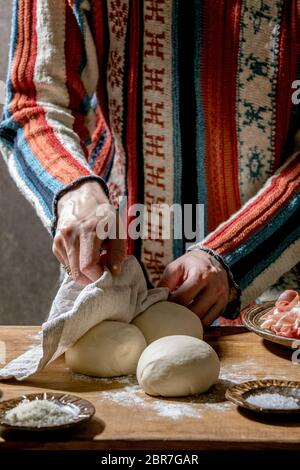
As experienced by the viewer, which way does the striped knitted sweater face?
facing the viewer

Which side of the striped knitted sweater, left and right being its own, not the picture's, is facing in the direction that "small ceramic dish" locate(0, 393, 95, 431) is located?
front

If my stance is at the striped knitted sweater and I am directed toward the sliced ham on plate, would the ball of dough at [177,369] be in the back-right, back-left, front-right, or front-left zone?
front-right

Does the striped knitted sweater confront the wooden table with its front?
yes

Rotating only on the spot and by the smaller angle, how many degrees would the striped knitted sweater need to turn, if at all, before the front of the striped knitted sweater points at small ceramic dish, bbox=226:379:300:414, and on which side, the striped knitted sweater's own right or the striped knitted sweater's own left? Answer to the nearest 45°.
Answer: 0° — it already faces it

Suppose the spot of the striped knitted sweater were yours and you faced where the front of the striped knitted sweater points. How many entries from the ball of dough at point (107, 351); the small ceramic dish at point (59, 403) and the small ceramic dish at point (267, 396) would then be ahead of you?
3

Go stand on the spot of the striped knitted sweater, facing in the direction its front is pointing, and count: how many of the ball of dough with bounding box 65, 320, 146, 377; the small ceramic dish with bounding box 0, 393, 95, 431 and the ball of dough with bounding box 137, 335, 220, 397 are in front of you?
3

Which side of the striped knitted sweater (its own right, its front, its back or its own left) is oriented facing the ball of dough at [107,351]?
front

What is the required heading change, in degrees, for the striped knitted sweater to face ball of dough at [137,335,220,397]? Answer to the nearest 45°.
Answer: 0° — it already faces it

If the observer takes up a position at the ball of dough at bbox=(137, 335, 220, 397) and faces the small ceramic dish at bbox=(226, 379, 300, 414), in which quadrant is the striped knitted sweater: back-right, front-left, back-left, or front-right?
back-left
